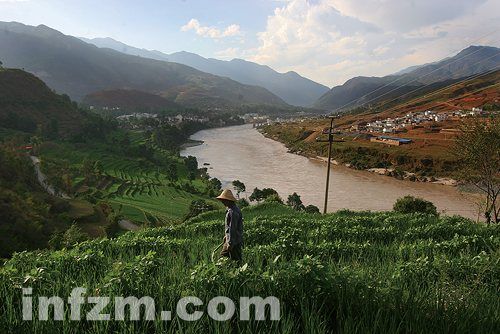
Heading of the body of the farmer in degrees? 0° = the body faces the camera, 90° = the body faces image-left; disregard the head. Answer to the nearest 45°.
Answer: approximately 90°

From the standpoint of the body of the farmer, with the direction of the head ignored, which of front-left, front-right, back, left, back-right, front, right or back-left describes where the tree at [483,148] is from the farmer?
back-right

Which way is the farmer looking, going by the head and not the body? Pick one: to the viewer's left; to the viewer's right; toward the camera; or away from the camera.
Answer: to the viewer's left
